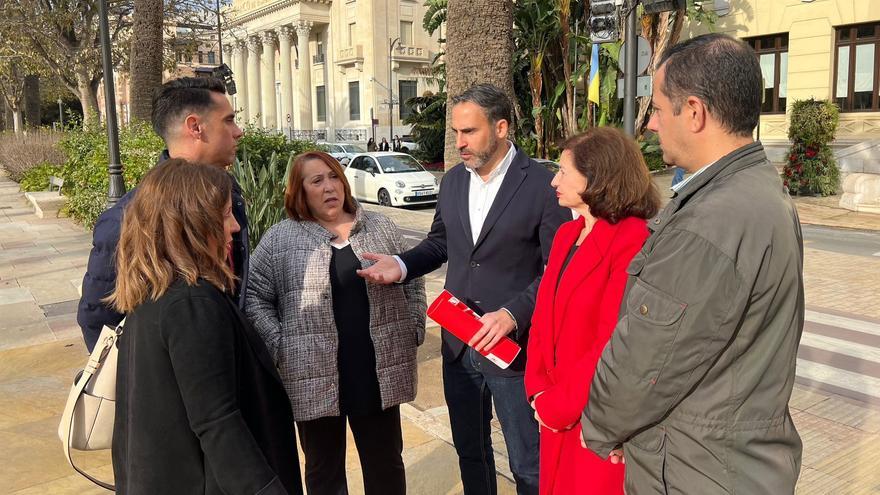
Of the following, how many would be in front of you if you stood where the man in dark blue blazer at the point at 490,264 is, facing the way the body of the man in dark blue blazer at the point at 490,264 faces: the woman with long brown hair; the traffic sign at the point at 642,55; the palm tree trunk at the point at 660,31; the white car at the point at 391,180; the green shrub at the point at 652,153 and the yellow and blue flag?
1

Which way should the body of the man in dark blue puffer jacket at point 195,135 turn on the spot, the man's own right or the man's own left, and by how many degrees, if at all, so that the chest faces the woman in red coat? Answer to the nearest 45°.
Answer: approximately 45° to the man's own right

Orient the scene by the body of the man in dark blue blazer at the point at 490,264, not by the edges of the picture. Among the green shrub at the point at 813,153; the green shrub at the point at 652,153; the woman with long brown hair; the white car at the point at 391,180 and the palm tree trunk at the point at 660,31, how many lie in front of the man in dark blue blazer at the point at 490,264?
1

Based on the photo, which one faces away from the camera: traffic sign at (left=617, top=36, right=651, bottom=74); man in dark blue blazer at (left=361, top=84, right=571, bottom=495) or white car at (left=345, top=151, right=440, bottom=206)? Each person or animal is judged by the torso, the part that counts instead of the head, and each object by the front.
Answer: the traffic sign

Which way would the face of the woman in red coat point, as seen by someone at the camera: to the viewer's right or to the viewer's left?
to the viewer's left

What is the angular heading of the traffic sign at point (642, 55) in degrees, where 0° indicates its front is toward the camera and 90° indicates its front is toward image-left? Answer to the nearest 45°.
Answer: approximately 180°

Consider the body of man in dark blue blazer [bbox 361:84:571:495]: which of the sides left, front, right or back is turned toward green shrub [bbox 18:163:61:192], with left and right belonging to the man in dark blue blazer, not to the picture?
right

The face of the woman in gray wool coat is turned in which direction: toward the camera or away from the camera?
toward the camera

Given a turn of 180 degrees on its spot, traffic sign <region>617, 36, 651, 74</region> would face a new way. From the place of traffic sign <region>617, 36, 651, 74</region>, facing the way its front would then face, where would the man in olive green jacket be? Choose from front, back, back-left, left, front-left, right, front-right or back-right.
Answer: front

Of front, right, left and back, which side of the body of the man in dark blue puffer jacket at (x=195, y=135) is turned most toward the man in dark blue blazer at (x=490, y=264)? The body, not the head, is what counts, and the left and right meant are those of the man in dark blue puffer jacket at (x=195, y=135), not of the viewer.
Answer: front

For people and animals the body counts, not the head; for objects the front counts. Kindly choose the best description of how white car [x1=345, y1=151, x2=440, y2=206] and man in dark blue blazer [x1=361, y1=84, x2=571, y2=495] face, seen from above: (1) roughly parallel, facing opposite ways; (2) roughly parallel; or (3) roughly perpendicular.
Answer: roughly perpendicular

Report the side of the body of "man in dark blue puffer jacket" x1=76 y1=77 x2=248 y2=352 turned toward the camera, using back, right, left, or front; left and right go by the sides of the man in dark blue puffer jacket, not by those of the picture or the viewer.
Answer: right

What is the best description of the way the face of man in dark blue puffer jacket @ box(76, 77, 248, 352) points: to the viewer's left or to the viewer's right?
to the viewer's right

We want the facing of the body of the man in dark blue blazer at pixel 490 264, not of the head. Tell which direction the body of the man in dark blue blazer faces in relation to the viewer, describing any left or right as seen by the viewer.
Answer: facing the viewer and to the left of the viewer

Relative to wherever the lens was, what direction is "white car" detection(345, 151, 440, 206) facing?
facing the viewer and to the right of the viewer
